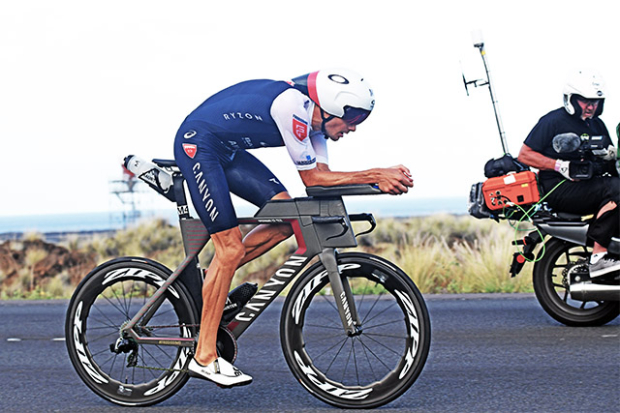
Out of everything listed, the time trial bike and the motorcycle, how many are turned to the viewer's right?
2

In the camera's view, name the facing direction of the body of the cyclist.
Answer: to the viewer's right

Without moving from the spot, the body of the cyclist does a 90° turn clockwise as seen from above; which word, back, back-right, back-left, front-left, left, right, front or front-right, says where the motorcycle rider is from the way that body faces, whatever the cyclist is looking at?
back-left

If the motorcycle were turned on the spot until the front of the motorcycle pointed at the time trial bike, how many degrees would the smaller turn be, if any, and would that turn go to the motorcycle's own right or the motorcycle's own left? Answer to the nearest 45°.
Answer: approximately 135° to the motorcycle's own right

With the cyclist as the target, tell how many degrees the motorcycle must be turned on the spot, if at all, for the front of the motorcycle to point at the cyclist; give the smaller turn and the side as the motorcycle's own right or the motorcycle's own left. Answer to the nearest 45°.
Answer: approximately 135° to the motorcycle's own right

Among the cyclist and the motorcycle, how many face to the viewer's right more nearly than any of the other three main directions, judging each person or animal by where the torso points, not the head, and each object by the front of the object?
2

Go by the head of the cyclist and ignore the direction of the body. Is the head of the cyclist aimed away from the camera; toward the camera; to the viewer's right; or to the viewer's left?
to the viewer's right

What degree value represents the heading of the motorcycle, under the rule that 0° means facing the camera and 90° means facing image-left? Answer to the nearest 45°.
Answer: approximately 270°

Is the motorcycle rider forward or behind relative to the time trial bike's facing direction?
forward

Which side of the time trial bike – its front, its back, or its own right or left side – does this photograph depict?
right
